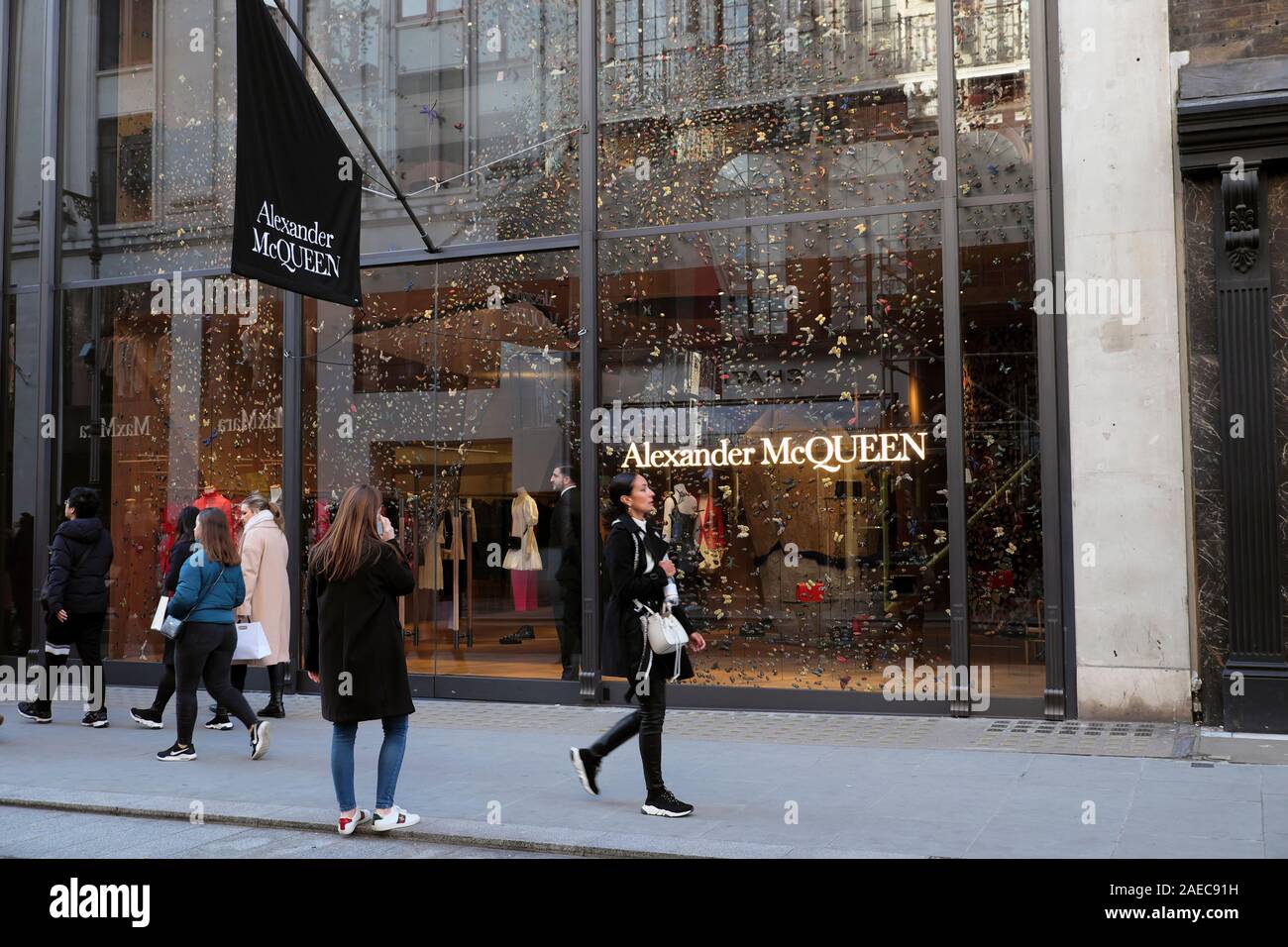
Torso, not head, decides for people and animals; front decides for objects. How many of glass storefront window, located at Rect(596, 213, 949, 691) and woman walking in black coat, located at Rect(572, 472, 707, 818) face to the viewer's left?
0

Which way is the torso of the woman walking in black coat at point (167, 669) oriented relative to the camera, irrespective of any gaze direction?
to the viewer's left

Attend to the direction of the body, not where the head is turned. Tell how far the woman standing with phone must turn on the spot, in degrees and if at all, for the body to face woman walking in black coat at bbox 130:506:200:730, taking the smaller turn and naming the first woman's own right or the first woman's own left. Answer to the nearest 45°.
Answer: approximately 45° to the first woman's own left

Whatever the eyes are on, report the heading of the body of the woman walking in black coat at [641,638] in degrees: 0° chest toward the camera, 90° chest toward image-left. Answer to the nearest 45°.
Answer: approximately 270°

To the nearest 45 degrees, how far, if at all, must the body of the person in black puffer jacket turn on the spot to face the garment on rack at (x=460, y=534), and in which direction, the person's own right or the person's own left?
approximately 135° to the person's own right

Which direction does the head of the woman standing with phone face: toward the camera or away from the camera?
away from the camera

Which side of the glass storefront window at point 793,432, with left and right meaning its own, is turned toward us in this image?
front

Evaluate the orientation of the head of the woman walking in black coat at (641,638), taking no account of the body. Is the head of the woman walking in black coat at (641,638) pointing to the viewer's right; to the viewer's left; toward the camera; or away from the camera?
to the viewer's right
